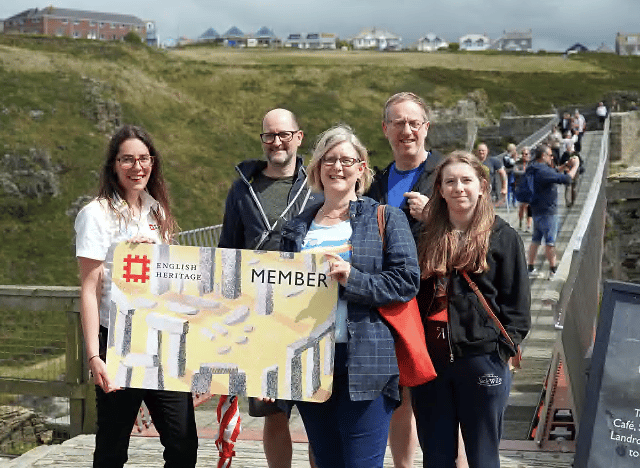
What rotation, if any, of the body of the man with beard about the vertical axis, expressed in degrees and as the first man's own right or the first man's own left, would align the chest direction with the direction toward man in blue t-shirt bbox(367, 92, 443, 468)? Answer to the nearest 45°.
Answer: approximately 90° to the first man's own left

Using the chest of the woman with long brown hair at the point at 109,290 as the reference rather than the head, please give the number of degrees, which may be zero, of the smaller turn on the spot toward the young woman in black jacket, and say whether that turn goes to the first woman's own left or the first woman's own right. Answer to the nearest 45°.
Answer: approximately 90° to the first woman's own left

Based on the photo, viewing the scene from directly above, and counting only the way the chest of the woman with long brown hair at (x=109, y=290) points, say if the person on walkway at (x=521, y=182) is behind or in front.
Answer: behind

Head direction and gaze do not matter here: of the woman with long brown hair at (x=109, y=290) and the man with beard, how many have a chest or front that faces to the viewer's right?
0

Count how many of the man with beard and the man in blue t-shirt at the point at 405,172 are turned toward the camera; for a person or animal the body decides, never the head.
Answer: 2

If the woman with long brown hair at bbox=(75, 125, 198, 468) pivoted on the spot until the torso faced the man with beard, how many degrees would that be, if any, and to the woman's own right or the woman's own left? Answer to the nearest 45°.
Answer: approximately 90° to the woman's own left

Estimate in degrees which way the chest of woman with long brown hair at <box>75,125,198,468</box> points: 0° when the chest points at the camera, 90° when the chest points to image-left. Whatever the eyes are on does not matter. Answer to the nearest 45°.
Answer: approximately 0°
